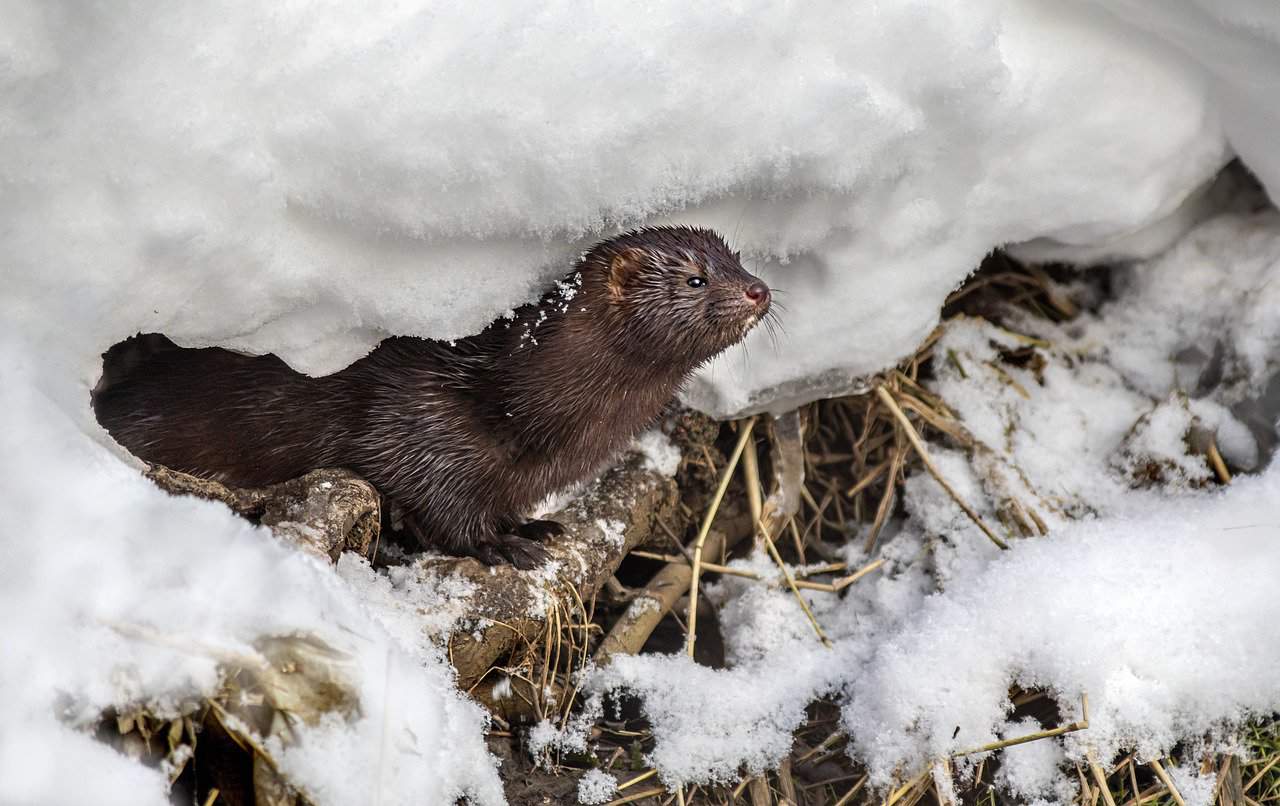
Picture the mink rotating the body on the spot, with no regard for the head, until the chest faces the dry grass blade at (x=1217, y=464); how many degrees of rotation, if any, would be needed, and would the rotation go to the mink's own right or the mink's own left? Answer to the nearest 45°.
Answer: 0° — it already faces it

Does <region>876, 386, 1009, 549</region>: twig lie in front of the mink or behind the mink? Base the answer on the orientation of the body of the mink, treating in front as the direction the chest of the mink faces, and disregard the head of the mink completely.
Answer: in front

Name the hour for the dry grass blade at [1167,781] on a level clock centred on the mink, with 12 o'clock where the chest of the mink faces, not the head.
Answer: The dry grass blade is roughly at 1 o'clock from the mink.

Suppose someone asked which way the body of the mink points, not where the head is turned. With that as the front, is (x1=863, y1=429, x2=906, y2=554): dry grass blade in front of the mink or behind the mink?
in front

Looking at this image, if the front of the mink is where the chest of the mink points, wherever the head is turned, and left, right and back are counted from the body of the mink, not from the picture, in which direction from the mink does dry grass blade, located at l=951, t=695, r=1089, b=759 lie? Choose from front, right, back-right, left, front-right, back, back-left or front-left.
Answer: front-right

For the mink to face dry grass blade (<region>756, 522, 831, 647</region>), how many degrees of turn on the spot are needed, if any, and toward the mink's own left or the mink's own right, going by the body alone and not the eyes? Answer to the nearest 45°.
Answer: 0° — it already faces it

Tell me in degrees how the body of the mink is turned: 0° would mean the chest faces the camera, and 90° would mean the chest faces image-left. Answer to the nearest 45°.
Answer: approximately 270°
